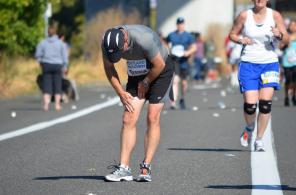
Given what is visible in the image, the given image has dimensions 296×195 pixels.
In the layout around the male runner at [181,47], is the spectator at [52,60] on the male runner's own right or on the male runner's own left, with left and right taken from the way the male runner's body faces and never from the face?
on the male runner's own right

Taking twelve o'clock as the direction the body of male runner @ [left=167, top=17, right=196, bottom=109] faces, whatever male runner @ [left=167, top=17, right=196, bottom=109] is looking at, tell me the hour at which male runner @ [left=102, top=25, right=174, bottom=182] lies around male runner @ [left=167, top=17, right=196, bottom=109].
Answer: male runner @ [left=102, top=25, right=174, bottom=182] is roughly at 12 o'clock from male runner @ [left=167, top=17, right=196, bottom=109].

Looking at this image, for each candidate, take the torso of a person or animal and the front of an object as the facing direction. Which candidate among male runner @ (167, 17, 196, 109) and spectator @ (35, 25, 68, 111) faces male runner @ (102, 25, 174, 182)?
male runner @ (167, 17, 196, 109)

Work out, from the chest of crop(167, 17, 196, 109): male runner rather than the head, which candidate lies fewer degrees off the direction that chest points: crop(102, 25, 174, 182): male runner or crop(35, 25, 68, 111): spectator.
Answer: the male runner

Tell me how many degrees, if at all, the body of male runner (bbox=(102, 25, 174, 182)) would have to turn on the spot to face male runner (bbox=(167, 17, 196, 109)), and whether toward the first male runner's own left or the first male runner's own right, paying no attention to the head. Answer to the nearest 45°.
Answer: approximately 135° to the first male runner's own right

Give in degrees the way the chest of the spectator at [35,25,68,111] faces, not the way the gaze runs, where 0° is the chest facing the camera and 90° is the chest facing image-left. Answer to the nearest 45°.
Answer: approximately 180°

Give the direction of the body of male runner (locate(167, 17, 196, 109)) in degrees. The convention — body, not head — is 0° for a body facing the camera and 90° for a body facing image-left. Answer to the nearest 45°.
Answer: approximately 0°

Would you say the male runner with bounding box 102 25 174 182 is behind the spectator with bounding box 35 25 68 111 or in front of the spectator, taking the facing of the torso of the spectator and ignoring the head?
behind
